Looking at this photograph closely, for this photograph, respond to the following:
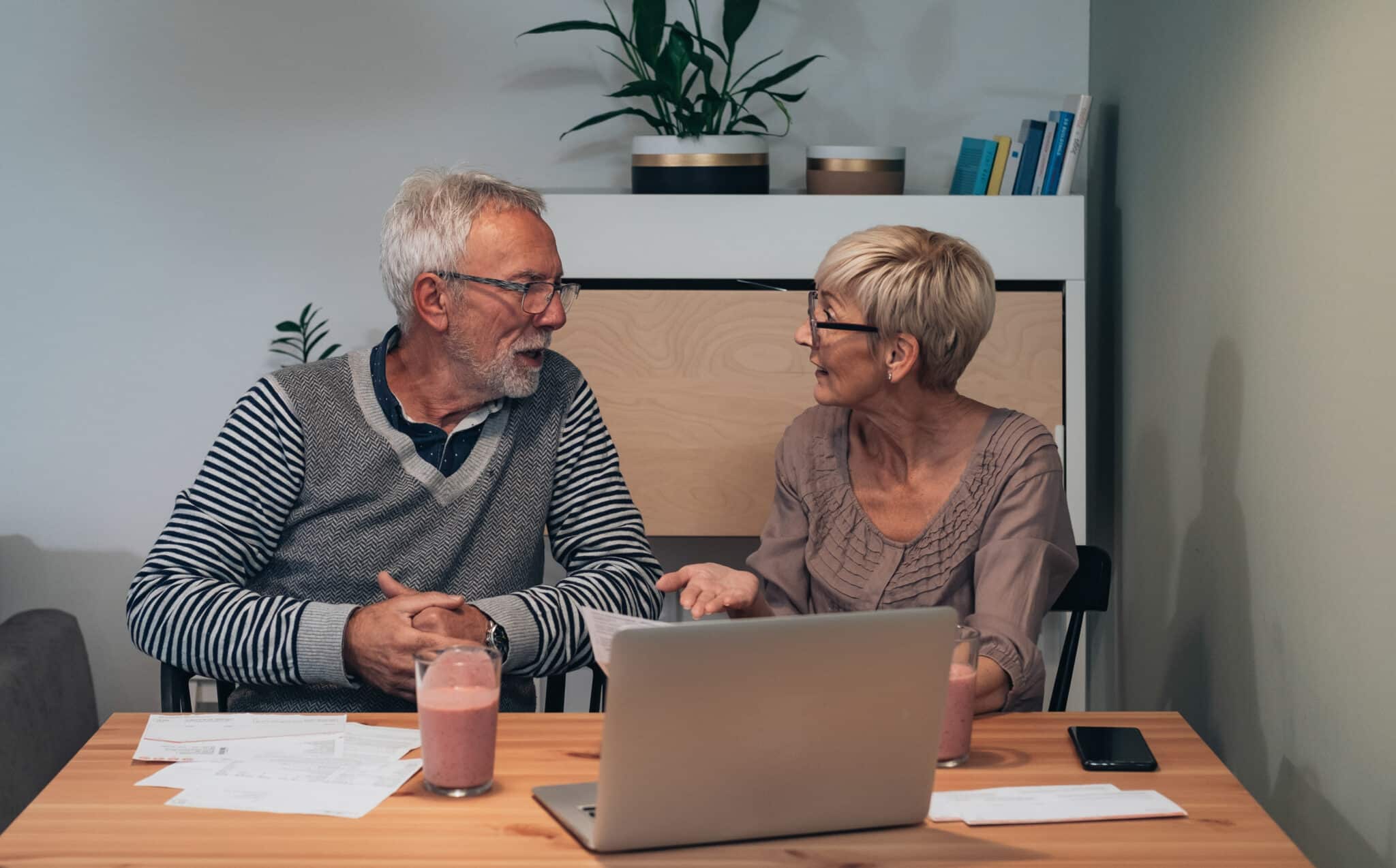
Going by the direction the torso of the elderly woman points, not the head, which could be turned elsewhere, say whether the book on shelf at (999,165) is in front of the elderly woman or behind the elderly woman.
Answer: behind

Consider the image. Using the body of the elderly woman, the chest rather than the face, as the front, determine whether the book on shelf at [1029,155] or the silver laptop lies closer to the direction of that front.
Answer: the silver laptop

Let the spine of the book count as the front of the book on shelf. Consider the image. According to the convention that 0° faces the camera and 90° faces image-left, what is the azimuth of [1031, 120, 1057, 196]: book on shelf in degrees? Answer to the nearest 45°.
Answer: approximately 0°

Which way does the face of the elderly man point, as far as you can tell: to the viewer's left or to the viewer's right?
to the viewer's right

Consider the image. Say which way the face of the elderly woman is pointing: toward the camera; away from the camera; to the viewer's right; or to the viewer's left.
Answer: to the viewer's left

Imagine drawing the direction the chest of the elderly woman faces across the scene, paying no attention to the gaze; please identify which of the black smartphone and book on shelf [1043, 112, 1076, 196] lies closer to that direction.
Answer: the black smartphone

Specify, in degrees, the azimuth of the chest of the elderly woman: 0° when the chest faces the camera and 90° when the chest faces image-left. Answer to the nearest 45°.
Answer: approximately 45°
